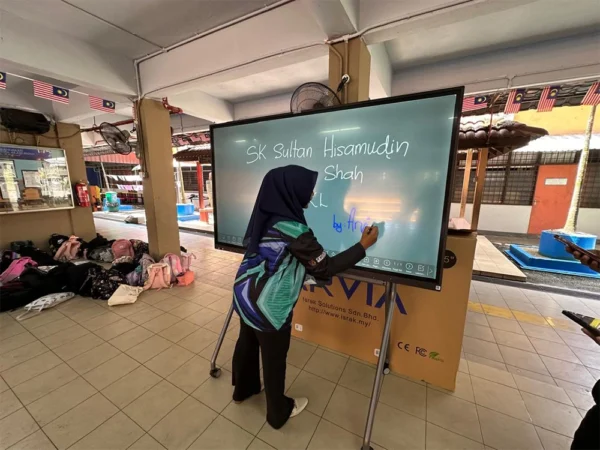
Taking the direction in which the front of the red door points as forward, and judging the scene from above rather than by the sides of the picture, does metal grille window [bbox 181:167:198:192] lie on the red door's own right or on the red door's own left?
on the red door's own right

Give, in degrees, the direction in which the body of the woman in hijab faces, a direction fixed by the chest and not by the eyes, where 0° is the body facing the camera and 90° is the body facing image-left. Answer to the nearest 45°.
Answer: approximately 225°

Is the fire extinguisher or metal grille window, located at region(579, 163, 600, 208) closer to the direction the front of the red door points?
the fire extinguisher

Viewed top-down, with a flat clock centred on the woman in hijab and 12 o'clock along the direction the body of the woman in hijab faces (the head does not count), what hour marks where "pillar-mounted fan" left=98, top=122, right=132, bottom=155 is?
The pillar-mounted fan is roughly at 9 o'clock from the woman in hijab.

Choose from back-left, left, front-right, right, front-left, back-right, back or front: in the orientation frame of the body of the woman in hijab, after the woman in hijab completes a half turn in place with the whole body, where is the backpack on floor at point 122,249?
right

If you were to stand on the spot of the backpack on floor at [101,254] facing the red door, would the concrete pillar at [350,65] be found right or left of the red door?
right

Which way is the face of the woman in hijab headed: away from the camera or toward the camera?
away from the camera

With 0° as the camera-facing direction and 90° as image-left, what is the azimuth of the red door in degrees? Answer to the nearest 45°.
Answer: approximately 0°

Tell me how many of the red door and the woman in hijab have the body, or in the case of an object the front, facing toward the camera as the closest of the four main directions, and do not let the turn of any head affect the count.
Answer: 1

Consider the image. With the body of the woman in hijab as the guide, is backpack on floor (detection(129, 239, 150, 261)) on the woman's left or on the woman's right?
on the woman's left

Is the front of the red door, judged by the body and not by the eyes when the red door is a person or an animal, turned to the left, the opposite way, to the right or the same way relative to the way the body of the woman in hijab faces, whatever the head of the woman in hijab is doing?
the opposite way

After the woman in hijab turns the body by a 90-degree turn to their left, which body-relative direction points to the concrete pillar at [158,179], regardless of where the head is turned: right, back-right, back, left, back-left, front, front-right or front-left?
front
